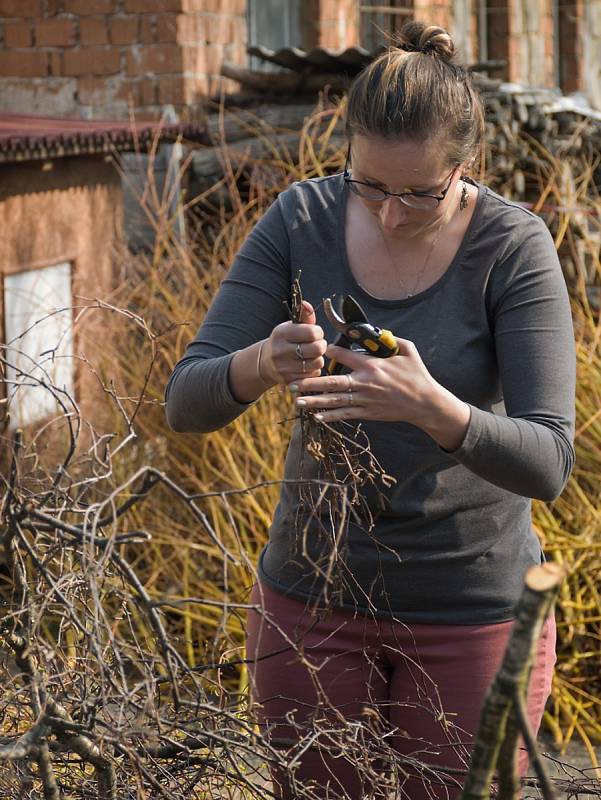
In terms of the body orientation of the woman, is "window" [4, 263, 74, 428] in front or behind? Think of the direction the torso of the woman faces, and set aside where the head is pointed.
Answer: behind

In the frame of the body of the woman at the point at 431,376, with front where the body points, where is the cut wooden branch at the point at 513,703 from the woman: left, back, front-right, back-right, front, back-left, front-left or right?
front

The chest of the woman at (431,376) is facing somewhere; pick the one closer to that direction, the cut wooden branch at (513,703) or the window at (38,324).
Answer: the cut wooden branch

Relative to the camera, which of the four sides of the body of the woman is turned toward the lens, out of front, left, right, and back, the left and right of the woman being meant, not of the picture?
front
